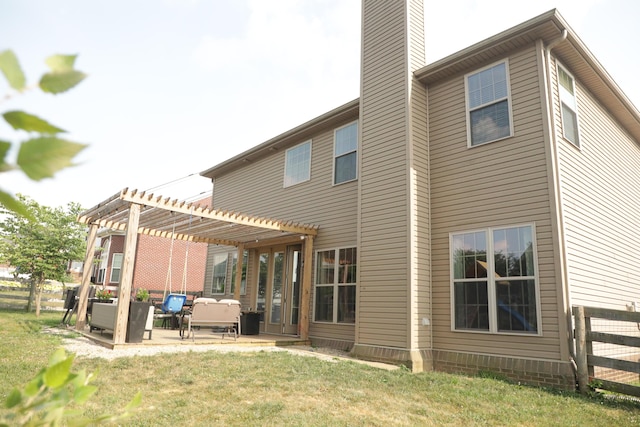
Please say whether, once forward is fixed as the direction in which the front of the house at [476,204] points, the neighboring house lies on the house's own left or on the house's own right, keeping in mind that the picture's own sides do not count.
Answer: on the house's own left

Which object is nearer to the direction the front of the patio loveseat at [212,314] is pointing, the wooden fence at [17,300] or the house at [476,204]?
the wooden fence

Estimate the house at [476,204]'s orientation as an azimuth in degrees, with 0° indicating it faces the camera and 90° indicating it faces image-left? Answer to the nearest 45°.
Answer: approximately 225°

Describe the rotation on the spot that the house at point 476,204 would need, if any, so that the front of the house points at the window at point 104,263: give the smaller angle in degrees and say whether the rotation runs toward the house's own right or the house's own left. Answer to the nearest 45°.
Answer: approximately 90° to the house's own left
